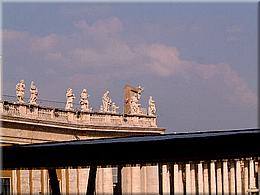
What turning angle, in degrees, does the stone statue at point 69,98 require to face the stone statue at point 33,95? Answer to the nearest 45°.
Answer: approximately 90° to its right

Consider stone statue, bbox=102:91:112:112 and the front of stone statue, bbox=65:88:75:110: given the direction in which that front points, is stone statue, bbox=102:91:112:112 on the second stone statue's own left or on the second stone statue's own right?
on the second stone statue's own left

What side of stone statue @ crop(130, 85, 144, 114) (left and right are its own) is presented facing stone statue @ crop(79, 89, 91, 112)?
right

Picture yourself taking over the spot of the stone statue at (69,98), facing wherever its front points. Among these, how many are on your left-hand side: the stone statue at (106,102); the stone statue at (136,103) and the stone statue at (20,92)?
2

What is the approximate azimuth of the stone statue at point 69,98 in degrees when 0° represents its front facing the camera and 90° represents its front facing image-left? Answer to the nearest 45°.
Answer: approximately 315°

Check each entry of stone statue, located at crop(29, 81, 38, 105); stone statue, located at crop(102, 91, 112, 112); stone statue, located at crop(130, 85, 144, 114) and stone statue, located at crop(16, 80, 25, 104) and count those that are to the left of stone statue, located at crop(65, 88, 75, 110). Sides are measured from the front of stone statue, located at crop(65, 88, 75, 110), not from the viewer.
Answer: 2

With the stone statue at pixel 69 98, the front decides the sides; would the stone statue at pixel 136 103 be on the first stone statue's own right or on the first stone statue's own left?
on the first stone statue's own left

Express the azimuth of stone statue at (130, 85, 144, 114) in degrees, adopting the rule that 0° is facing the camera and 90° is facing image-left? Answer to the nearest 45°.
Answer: approximately 315°

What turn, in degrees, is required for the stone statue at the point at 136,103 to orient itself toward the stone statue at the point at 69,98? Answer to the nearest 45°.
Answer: approximately 90° to its right

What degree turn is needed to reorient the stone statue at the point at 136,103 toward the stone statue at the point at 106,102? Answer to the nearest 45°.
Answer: approximately 90° to its right

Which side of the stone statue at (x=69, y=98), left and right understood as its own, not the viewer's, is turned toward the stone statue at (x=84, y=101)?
left
